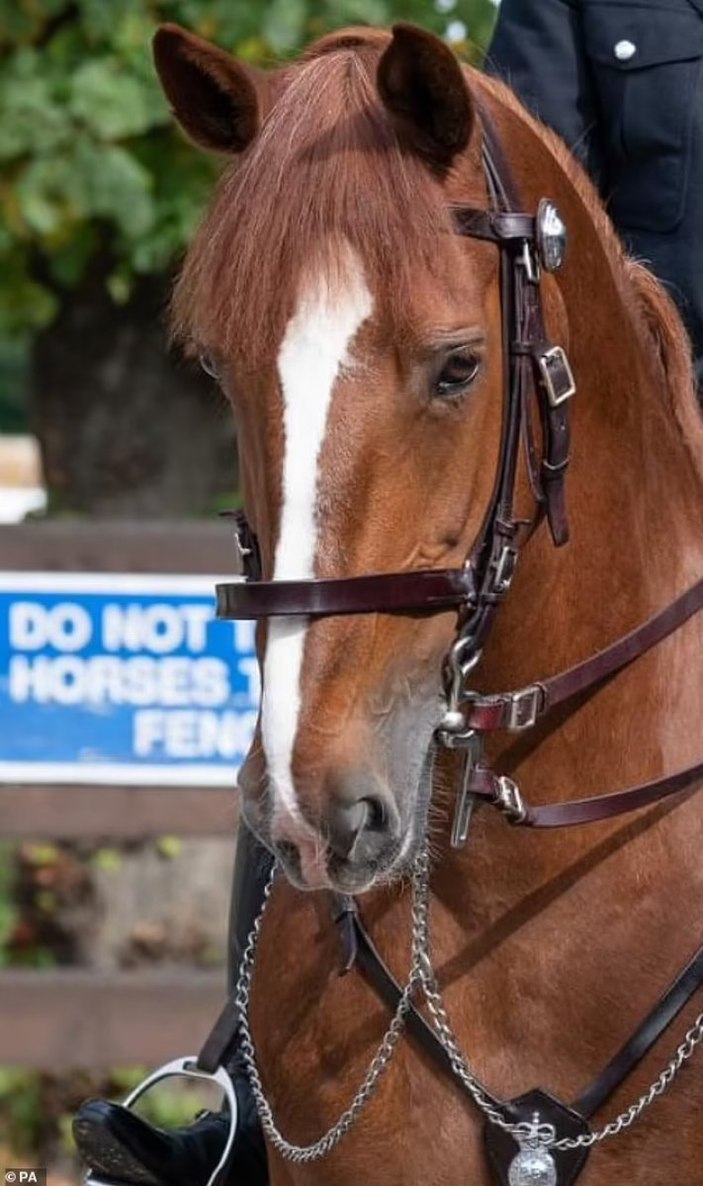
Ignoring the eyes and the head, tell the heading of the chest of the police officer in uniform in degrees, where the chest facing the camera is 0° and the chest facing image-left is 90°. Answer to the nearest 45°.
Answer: approximately 45°

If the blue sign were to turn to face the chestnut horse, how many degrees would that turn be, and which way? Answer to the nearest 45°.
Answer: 0° — it already faces it

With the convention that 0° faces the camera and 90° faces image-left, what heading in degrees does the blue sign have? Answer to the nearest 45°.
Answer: approximately 0°

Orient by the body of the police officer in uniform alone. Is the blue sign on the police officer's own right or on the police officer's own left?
on the police officer's own right
